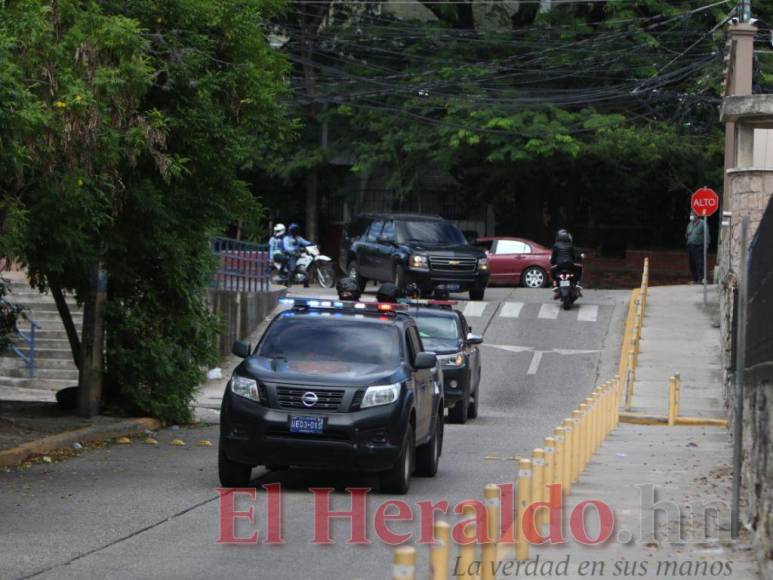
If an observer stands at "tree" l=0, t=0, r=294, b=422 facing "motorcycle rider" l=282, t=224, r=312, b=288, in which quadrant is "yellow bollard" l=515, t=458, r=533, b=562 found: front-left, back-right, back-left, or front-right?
back-right

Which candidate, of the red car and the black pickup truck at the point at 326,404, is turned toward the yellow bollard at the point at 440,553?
the black pickup truck

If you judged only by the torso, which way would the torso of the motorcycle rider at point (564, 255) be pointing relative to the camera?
away from the camera

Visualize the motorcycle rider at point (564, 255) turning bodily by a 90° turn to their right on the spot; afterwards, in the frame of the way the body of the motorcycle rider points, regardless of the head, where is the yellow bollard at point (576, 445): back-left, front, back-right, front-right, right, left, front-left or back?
right

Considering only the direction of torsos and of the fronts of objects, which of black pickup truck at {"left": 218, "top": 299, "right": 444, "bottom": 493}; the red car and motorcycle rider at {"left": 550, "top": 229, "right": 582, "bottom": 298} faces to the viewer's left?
the red car

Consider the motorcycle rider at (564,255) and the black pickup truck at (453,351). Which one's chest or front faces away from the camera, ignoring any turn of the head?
the motorcycle rider

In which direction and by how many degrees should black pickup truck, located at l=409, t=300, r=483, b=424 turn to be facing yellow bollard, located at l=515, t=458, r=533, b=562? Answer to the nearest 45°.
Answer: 0° — it already faces it

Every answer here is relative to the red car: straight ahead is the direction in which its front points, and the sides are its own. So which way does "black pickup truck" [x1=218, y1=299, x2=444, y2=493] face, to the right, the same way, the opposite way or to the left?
to the left

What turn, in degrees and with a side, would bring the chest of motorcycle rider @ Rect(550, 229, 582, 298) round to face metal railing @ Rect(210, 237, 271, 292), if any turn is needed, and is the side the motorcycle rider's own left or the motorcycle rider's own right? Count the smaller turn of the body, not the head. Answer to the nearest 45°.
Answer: approximately 90° to the motorcycle rider's own left

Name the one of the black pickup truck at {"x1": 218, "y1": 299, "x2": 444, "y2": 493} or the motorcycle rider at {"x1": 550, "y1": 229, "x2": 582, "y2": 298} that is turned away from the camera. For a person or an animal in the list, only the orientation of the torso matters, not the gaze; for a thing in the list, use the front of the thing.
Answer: the motorcycle rider

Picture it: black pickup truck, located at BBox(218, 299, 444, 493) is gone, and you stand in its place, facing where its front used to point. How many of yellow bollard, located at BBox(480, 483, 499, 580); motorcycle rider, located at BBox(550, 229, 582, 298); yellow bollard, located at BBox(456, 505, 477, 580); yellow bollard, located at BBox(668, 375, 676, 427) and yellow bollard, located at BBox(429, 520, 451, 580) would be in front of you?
3

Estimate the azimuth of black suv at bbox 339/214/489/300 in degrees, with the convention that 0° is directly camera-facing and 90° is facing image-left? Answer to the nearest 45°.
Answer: approximately 315°

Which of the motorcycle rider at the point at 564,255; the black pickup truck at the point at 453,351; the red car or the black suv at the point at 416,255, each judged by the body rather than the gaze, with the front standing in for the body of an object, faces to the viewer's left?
the red car

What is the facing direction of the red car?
to the viewer's left
